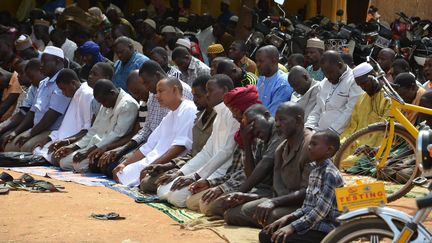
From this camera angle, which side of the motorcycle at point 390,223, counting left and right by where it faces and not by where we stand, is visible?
left

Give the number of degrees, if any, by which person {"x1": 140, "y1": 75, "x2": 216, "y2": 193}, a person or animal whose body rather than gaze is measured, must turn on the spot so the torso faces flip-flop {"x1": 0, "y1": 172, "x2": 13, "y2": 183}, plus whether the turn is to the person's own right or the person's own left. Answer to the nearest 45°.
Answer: approximately 45° to the person's own right

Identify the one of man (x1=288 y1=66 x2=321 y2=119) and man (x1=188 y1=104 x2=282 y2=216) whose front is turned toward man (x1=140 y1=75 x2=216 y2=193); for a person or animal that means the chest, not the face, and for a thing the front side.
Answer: man (x1=288 y1=66 x2=321 y2=119)

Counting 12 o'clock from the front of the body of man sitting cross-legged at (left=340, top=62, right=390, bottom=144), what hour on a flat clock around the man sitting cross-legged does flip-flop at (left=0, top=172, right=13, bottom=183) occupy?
The flip-flop is roughly at 1 o'clock from the man sitting cross-legged.
